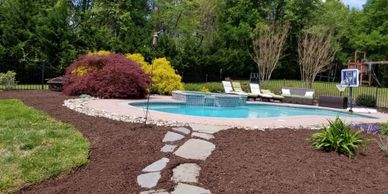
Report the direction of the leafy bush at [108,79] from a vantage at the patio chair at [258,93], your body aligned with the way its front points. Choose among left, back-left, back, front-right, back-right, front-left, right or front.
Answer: right

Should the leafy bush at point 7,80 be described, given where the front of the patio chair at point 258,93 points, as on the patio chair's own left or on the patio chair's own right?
on the patio chair's own right

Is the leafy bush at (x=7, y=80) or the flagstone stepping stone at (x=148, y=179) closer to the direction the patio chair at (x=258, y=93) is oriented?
the flagstone stepping stone

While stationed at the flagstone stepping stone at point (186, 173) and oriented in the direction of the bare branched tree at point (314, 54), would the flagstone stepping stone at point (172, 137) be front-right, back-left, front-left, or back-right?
front-left

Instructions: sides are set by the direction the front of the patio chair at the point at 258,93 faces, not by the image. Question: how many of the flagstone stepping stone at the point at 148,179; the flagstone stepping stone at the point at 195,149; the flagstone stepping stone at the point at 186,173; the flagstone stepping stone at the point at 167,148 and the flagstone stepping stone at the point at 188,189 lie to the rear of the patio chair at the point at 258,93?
0

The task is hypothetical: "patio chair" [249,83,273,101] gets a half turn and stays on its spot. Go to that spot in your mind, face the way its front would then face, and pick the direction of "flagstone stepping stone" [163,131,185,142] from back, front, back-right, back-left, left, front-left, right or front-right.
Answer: back-left

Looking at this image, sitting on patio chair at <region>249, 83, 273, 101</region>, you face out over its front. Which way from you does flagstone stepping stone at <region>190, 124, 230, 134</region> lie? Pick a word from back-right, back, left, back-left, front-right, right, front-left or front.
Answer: front-right

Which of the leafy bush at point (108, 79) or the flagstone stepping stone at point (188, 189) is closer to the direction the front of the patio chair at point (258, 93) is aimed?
the flagstone stepping stone

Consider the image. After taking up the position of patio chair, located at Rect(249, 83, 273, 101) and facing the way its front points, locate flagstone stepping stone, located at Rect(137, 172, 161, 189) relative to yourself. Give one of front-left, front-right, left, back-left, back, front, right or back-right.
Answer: front-right

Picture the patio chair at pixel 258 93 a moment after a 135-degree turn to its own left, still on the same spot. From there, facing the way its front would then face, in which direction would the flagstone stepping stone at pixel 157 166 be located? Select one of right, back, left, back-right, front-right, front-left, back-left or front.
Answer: back

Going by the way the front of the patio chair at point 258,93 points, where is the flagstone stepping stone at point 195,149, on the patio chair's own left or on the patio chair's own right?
on the patio chair's own right

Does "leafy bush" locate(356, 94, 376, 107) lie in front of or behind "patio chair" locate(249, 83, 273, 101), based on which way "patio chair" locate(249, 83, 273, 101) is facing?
in front

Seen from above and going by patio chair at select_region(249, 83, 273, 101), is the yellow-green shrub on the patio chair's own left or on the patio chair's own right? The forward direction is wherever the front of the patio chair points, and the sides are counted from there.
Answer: on the patio chair's own right

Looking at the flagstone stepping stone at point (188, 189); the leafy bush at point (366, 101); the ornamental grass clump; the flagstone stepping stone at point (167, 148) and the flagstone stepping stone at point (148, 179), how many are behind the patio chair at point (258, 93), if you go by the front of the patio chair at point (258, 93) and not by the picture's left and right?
0

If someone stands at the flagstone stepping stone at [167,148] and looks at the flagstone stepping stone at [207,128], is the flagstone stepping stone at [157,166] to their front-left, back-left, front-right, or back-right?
back-right

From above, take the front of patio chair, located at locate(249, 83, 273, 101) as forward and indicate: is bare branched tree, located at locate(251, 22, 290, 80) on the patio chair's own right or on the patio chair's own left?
on the patio chair's own left

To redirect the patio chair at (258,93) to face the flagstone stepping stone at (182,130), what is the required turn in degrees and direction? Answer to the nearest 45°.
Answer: approximately 45° to its right

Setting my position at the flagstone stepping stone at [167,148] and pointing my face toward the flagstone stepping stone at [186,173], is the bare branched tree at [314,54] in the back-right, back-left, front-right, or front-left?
back-left

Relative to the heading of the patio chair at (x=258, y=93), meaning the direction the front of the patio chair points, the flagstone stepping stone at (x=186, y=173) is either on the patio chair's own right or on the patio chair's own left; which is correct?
on the patio chair's own right
